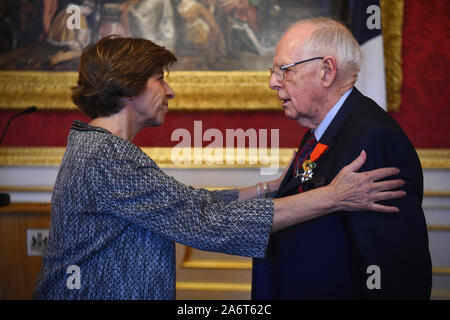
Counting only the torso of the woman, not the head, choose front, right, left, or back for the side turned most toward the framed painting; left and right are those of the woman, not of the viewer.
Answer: left

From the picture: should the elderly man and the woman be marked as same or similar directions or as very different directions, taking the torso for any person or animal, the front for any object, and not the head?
very different directions

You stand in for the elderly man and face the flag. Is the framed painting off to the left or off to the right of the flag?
left

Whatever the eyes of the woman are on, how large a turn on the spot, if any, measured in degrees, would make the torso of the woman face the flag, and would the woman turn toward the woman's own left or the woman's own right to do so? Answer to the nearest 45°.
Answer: approximately 45° to the woman's own left

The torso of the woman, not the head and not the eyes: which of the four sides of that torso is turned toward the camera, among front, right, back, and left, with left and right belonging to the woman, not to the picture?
right

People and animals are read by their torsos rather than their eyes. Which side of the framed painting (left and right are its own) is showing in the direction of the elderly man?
front

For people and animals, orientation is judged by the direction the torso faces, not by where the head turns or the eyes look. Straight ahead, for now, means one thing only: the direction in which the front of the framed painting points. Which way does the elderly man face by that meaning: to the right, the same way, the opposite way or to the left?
to the right

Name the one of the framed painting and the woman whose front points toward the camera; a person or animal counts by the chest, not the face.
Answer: the framed painting

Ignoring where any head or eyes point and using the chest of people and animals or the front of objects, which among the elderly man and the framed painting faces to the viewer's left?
the elderly man

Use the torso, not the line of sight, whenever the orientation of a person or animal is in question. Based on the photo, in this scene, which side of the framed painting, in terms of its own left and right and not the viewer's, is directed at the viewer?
front

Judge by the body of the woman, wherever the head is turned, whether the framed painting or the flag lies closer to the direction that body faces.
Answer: the flag

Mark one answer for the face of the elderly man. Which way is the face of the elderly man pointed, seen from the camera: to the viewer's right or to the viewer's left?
to the viewer's left

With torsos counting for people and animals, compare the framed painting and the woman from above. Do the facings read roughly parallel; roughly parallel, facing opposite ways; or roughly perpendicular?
roughly perpendicular

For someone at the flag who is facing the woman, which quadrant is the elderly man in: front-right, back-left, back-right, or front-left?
front-left

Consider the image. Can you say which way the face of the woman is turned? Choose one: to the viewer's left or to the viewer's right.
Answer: to the viewer's right

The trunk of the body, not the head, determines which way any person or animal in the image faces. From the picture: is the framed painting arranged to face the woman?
yes

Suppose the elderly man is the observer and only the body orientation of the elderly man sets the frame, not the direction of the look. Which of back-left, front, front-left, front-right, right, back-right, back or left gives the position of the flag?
right

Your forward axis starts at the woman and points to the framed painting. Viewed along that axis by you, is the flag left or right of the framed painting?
right

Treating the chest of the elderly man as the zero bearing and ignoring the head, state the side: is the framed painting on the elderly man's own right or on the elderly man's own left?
on the elderly man's own right

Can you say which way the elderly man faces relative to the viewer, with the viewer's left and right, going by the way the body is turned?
facing to the left of the viewer
